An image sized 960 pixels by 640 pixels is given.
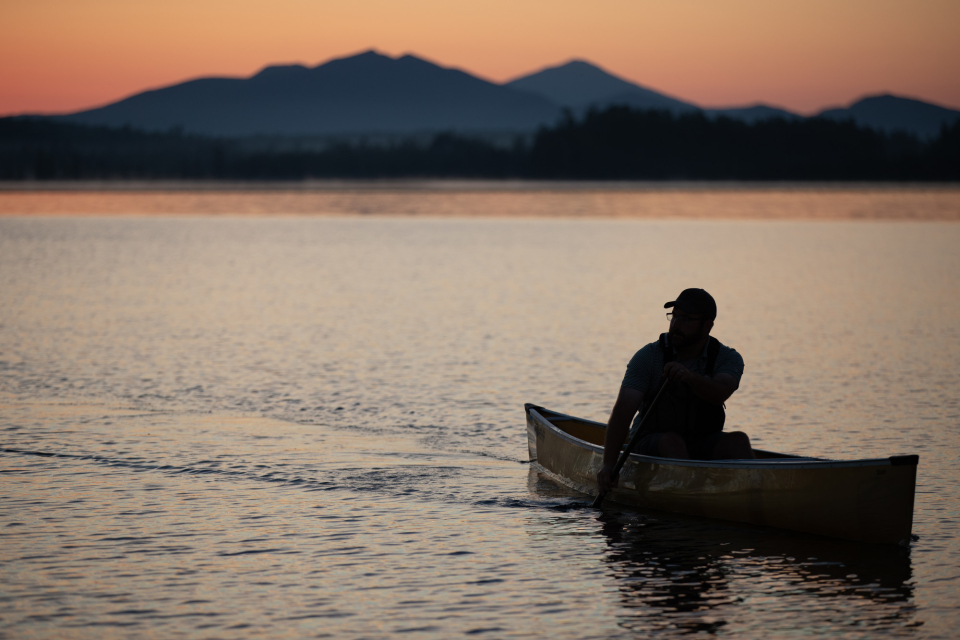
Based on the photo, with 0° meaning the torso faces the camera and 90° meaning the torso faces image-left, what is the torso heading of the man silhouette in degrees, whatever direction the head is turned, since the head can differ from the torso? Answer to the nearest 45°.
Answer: approximately 0°
